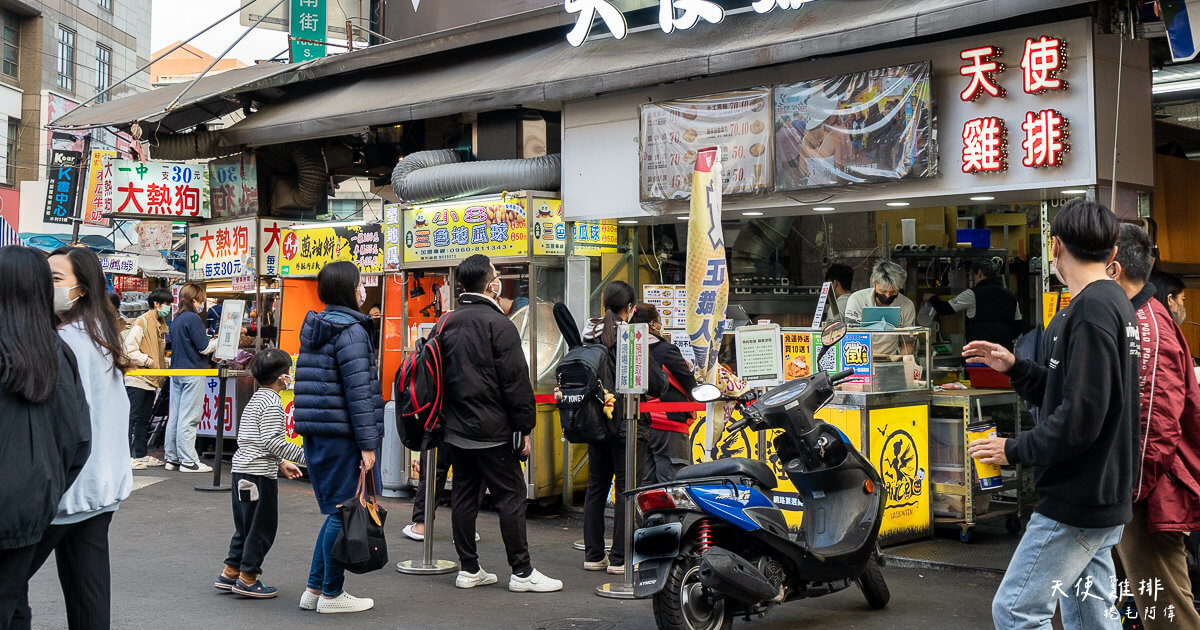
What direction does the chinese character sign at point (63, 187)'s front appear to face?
toward the camera

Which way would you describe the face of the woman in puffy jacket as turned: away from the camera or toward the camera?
away from the camera

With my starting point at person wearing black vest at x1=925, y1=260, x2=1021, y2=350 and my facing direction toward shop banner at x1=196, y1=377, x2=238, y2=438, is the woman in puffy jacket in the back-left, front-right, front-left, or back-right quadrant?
front-left

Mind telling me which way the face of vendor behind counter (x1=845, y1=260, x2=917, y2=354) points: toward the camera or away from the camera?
toward the camera

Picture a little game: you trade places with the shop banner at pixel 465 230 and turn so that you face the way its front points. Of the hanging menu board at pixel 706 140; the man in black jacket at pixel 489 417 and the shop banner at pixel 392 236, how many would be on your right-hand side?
1

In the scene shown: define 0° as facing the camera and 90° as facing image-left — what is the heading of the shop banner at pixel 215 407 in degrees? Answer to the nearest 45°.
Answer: approximately 0°

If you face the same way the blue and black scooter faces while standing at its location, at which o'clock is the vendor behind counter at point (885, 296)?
The vendor behind counter is roughly at 11 o'clock from the blue and black scooter.

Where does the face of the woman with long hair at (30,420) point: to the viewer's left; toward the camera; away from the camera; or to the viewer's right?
away from the camera

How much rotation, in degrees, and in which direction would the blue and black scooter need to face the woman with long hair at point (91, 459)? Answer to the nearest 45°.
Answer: approximately 180°

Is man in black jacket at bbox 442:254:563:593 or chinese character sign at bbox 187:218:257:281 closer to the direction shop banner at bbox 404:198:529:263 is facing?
the man in black jacket

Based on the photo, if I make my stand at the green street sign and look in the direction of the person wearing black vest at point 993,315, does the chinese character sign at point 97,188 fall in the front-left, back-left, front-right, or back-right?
back-right

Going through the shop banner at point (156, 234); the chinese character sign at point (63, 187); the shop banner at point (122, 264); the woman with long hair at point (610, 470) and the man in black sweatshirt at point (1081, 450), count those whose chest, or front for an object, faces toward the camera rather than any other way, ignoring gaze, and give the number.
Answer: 3

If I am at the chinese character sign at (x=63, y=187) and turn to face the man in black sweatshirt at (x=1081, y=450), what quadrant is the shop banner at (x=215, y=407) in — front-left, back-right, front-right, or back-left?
front-left
